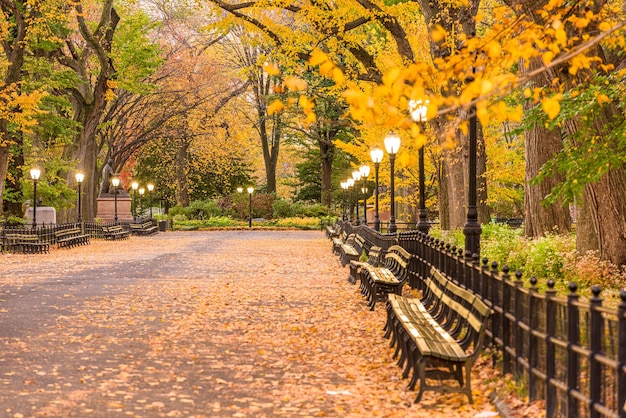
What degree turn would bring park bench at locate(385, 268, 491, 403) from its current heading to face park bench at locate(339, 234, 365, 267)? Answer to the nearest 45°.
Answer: approximately 90° to its right

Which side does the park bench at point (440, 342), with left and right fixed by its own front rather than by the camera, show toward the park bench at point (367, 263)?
right

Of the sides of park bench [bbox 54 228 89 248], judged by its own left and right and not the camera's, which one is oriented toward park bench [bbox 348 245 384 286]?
front

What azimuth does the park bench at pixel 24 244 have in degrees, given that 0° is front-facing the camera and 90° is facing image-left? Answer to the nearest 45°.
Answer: approximately 315°

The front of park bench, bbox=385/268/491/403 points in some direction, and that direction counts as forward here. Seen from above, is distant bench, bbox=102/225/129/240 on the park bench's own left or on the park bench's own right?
on the park bench's own right

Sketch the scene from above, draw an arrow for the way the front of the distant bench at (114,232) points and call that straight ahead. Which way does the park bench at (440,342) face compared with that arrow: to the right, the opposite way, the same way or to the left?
the opposite way

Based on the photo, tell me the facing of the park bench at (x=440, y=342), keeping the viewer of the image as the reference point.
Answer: facing to the left of the viewer

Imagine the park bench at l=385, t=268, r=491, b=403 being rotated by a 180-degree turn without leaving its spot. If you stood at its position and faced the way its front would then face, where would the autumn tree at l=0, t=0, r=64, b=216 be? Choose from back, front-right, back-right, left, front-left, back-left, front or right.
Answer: back-left

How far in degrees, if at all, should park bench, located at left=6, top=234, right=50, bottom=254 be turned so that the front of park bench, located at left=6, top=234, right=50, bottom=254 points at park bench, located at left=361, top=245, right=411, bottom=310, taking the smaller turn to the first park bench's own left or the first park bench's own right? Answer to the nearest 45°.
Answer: approximately 45° to the first park bench's own right

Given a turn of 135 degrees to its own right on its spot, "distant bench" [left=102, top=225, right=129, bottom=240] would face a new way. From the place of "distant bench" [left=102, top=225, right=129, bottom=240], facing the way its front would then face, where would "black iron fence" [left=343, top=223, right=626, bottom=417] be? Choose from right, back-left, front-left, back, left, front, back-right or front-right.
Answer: left

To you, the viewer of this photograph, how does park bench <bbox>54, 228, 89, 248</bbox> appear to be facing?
facing the viewer and to the right of the viewer
